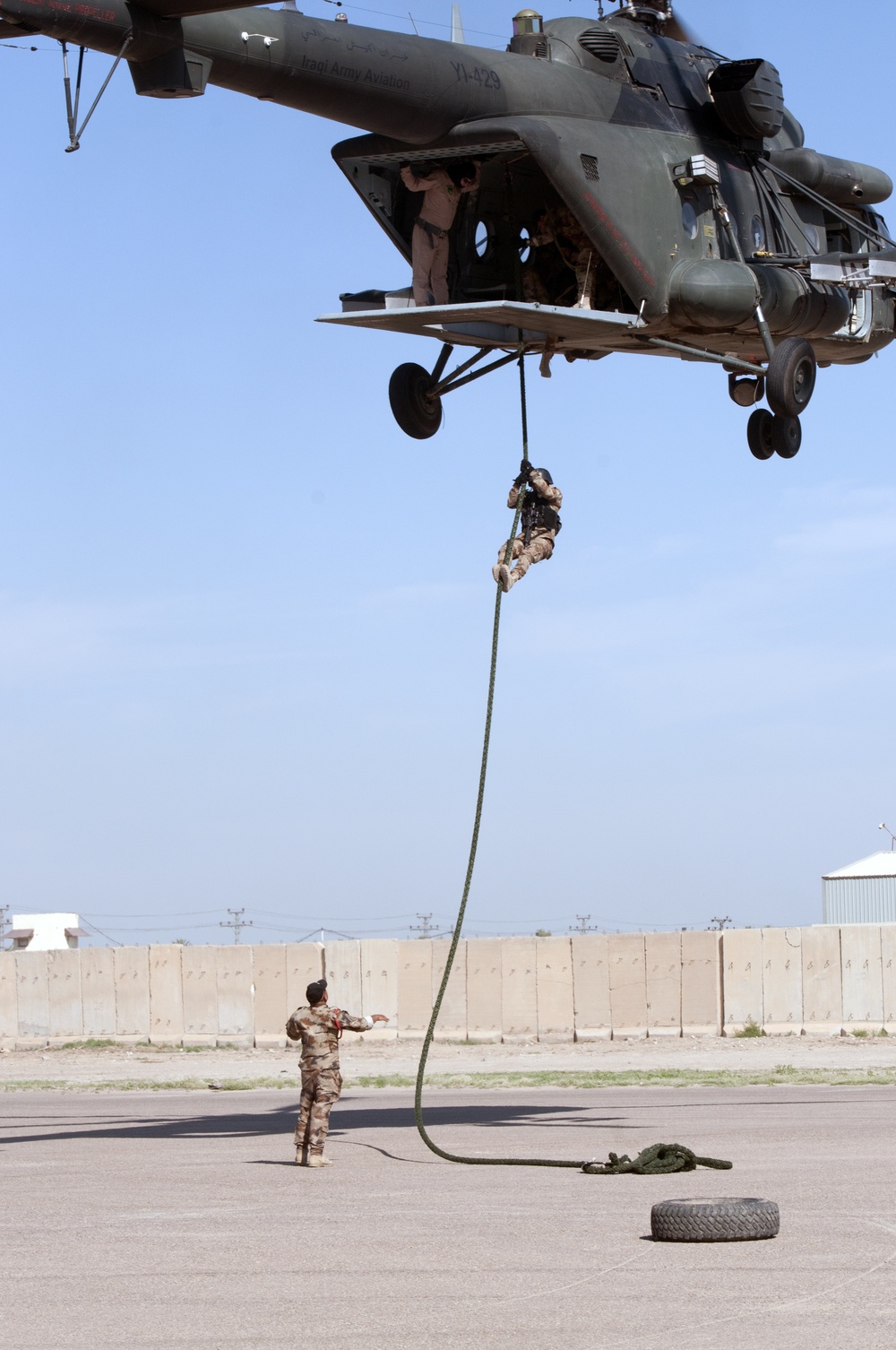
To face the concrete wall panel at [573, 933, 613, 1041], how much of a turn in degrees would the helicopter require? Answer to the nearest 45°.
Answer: approximately 45° to its left

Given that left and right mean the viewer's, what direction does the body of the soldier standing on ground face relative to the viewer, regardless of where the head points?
facing away from the viewer and to the right of the viewer

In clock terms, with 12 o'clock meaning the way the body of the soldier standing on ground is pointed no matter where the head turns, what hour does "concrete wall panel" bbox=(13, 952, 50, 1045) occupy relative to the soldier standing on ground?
The concrete wall panel is roughly at 10 o'clock from the soldier standing on ground.

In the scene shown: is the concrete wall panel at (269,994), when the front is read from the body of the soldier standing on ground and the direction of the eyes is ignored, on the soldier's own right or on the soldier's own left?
on the soldier's own left

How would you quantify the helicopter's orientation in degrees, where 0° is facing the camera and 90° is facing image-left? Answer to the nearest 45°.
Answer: approximately 225°

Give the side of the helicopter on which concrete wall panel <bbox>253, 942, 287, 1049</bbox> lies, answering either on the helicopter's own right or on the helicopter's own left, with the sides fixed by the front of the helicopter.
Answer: on the helicopter's own left

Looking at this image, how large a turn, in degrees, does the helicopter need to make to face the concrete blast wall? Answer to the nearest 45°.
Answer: approximately 45° to its left

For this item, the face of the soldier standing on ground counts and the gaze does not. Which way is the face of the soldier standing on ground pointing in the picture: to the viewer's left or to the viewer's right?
to the viewer's right

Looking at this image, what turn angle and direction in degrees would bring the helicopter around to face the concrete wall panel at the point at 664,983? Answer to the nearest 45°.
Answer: approximately 45° to its left
